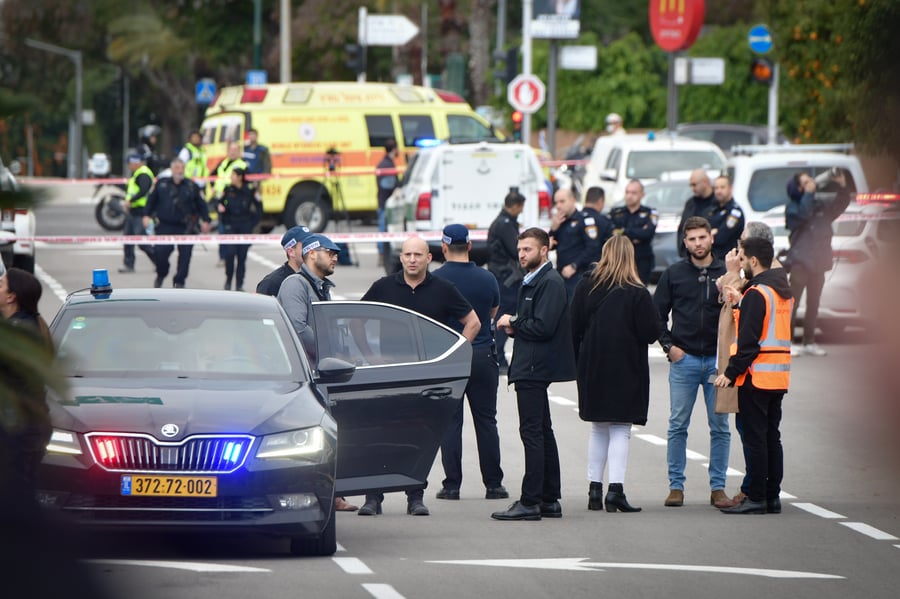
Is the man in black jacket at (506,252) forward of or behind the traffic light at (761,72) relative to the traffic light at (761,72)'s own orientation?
forward

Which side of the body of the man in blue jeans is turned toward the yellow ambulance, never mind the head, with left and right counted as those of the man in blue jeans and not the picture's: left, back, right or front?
back

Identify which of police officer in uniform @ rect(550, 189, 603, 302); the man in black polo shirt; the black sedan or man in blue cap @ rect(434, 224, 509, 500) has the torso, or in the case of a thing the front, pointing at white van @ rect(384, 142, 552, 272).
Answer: the man in blue cap

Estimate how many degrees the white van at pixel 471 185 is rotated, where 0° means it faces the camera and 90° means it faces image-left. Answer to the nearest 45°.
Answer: approximately 180°

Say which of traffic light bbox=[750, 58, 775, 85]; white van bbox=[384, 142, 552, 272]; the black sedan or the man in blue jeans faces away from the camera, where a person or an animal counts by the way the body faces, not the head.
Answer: the white van

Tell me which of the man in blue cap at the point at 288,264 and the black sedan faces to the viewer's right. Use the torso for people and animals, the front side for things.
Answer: the man in blue cap

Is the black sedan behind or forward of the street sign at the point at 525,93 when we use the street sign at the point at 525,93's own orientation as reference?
forward

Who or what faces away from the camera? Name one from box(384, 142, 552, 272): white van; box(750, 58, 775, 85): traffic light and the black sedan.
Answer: the white van

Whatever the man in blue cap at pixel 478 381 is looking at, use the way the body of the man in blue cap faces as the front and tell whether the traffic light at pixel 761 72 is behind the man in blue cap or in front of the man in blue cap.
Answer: in front

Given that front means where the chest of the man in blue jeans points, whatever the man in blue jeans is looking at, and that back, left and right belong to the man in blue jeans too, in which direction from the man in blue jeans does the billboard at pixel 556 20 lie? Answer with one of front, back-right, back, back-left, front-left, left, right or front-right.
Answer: back

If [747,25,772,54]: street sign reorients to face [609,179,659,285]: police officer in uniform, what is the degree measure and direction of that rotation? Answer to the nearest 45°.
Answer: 0° — it already faces them

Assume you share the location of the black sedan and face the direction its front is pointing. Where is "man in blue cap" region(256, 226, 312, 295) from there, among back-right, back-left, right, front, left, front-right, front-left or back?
back
